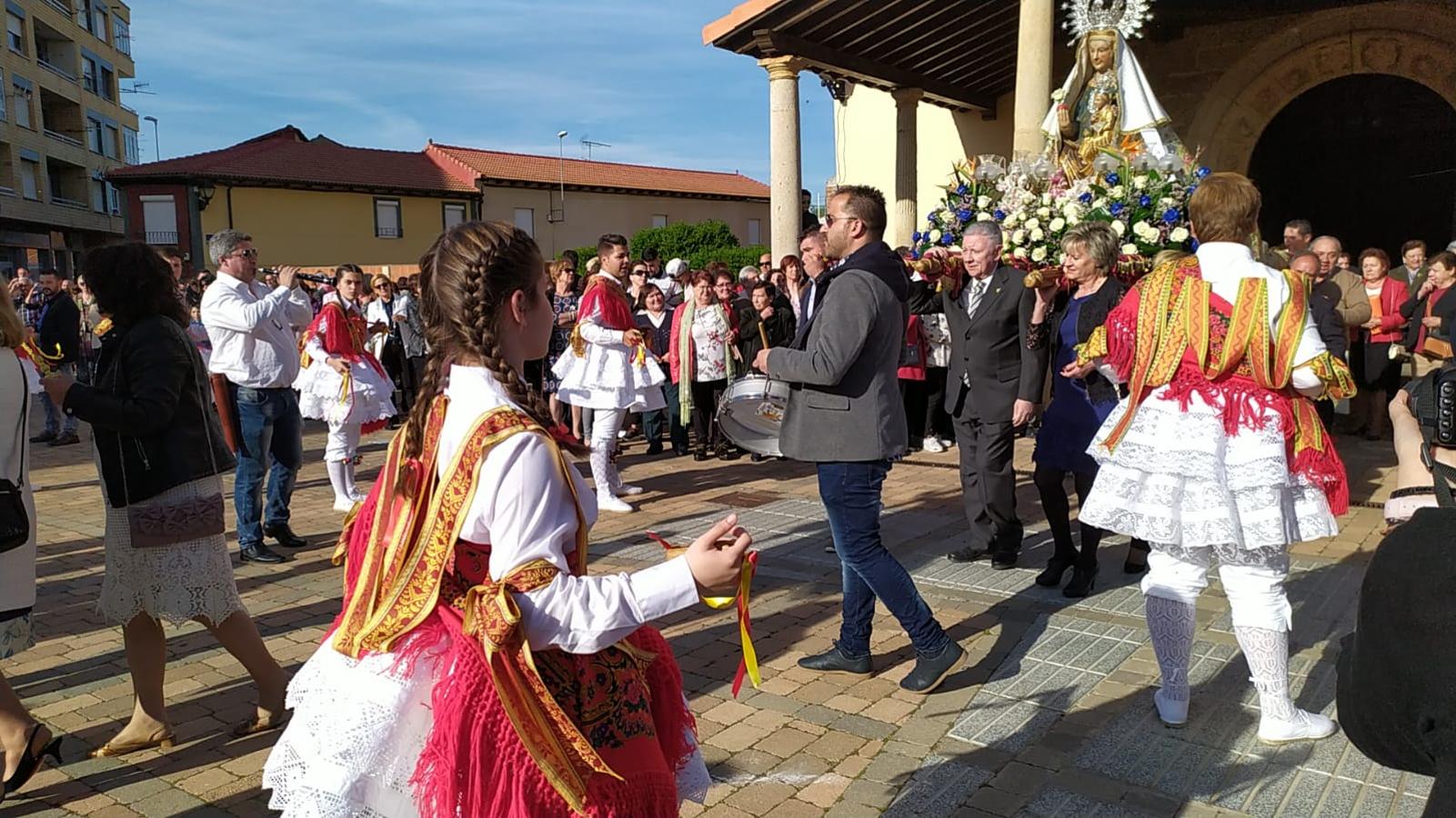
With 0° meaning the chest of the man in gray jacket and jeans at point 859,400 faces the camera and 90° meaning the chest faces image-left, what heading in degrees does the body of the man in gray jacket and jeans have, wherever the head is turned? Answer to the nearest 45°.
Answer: approximately 90°

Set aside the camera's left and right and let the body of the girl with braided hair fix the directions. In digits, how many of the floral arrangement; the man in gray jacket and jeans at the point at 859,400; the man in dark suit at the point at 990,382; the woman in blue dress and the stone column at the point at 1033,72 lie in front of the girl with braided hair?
5

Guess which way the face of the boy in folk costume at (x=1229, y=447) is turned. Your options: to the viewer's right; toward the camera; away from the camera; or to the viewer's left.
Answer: away from the camera

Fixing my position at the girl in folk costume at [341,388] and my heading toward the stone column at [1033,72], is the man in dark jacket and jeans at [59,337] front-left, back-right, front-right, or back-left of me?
back-left

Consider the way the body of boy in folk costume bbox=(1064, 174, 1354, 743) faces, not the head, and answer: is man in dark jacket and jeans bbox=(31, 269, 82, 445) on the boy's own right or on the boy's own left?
on the boy's own left

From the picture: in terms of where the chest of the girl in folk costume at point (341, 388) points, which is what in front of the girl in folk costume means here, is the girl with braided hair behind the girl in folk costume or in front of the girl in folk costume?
in front

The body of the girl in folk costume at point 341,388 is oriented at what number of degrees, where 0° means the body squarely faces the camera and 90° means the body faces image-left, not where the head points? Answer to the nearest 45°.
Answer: approximately 315°

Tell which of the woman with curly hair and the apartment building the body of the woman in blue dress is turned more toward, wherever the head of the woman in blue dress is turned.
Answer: the woman with curly hair

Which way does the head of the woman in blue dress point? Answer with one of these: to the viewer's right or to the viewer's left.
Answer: to the viewer's left
